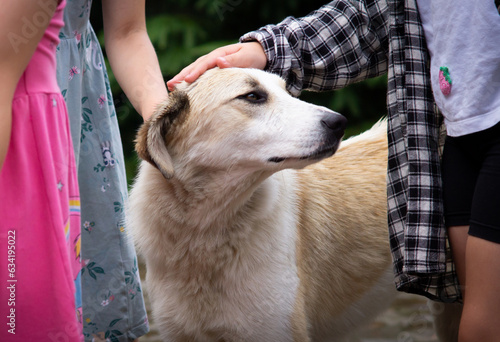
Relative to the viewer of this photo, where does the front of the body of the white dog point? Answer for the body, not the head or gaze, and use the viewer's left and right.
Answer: facing the viewer and to the left of the viewer
